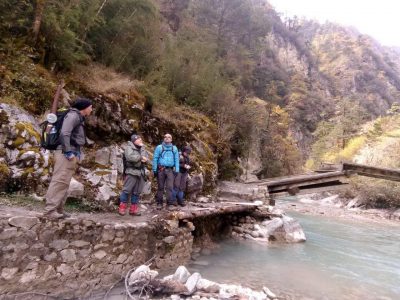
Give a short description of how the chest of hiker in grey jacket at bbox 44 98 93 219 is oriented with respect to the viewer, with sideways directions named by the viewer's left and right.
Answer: facing to the right of the viewer

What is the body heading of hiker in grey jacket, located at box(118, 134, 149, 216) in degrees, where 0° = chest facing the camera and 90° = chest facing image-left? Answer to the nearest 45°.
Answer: approximately 315°

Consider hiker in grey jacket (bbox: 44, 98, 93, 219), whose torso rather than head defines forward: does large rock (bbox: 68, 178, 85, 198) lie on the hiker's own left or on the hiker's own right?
on the hiker's own left

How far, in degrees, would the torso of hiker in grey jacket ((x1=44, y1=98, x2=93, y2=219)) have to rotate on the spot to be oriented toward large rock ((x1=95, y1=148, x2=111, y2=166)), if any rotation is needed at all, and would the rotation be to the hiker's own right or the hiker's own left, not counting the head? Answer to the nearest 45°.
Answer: approximately 90° to the hiker's own left

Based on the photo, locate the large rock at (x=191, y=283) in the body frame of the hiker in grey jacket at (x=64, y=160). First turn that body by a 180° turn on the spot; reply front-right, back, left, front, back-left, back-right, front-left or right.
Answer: back

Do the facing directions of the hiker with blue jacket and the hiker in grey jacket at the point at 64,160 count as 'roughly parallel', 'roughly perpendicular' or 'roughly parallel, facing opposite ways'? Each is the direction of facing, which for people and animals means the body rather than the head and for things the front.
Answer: roughly perpendicular

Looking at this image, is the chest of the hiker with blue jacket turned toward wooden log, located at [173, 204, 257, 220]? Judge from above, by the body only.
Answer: no

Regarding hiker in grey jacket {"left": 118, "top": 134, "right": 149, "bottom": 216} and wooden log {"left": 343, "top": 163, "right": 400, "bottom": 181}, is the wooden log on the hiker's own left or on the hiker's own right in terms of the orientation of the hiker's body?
on the hiker's own left

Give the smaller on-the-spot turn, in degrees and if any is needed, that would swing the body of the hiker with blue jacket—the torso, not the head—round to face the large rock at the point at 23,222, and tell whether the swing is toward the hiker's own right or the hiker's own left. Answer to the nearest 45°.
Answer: approximately 45° to the hiker's own right

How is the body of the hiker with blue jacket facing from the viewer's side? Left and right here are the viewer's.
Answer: facing the viewer

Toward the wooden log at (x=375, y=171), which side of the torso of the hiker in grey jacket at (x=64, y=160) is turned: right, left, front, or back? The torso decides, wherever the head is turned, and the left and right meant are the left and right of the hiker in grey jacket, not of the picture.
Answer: front

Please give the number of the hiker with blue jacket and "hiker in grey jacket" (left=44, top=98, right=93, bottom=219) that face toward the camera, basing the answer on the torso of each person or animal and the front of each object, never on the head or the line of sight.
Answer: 1

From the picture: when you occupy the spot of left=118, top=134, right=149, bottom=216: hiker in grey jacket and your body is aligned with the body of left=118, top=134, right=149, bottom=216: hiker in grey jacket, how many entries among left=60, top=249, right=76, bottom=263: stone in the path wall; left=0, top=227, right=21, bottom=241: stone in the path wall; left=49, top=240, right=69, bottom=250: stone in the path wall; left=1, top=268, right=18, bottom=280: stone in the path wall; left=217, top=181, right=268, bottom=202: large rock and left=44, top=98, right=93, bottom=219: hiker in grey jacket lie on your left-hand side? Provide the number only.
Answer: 1
